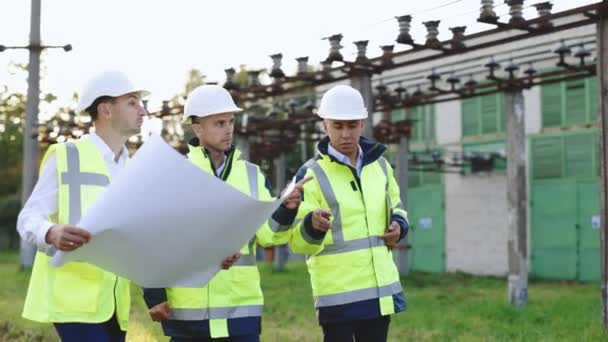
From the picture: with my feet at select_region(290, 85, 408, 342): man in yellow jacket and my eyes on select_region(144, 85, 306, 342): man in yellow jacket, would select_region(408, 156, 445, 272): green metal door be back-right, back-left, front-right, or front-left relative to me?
back-right

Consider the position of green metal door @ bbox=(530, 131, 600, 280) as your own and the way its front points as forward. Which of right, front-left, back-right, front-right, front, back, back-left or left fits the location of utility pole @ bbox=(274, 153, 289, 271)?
front-right

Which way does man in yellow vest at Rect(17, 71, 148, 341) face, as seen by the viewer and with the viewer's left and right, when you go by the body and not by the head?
facing the viewer and to the right of the viewer

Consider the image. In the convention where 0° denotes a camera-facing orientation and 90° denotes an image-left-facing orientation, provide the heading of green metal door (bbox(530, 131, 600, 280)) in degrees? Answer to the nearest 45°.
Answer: approximately 45°

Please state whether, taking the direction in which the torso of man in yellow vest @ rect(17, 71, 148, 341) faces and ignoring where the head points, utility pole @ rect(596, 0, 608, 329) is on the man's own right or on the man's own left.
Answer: on the man's own left

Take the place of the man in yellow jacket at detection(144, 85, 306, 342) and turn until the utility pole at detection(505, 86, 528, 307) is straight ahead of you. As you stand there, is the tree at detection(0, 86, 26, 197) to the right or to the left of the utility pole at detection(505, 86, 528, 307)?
left

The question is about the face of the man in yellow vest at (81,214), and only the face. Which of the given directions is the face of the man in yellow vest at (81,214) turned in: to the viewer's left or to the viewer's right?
to the viewer's right

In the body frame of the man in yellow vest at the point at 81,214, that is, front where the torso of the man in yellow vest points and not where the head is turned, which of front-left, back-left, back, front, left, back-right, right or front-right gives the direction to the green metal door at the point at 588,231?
left

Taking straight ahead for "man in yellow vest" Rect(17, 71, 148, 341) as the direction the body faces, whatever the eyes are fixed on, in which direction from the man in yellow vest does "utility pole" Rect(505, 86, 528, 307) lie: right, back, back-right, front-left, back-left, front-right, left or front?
left

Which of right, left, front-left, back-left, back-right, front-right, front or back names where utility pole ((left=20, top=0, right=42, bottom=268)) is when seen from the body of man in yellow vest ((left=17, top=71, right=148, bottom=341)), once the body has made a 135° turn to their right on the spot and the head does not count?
right

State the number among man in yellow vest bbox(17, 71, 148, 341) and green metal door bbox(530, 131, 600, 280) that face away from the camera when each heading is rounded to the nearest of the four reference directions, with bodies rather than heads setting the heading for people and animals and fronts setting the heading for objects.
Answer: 0

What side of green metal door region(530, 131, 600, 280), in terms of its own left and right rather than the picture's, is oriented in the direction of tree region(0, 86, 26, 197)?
right

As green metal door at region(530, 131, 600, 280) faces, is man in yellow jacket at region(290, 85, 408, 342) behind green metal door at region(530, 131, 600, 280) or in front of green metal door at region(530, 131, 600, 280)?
in front
